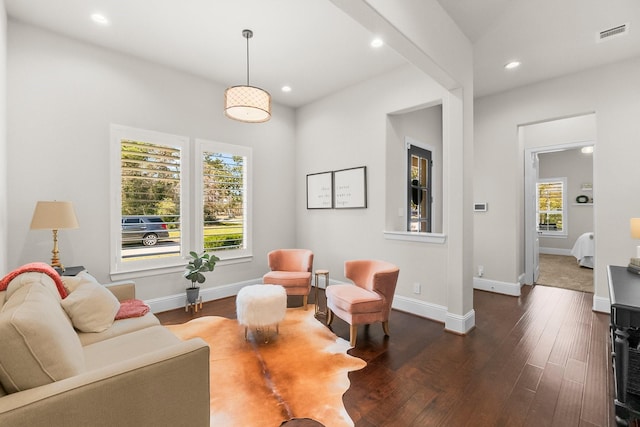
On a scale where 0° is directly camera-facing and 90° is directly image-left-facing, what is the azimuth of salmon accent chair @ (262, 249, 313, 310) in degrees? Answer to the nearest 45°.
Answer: approximately 45°

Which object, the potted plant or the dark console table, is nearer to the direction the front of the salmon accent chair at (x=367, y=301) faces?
the potted plant

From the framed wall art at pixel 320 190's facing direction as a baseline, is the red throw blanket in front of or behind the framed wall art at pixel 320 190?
in front

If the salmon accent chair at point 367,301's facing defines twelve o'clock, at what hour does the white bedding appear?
The white bedding is roughly at 6 o'clock from the salmon accent chair.

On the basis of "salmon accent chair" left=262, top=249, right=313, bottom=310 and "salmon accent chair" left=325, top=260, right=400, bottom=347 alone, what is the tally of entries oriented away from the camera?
0

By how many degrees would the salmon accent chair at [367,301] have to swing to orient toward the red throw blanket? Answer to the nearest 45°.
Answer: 0° — it already faces it

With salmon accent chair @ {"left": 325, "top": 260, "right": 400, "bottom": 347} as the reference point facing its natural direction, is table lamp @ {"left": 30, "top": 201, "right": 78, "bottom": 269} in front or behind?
in front

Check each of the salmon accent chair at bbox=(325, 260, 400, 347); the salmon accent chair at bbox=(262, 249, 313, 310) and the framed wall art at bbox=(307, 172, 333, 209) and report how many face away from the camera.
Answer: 0

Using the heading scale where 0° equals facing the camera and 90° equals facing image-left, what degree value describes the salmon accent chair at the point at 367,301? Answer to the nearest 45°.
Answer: approximately 45°

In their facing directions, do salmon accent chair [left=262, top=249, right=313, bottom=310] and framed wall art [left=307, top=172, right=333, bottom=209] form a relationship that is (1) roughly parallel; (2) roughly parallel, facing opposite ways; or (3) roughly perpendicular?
roughly parallel

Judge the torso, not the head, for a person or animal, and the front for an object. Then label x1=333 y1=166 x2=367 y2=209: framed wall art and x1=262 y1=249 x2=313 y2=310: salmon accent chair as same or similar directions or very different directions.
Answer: same or similar directions

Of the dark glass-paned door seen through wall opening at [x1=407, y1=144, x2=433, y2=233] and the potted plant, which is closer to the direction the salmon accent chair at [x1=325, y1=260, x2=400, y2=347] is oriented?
the potted plant

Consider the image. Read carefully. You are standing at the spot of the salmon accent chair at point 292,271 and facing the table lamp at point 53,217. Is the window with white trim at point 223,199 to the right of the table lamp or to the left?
right

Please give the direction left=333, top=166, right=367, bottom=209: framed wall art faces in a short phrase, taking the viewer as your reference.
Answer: facing the viewer and to the left of the viewer

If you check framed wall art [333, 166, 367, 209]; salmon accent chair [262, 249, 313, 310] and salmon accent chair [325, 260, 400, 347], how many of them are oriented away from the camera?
0

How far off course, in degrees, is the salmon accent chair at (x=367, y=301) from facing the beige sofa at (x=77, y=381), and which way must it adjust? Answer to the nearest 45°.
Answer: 0° — it already faces it
